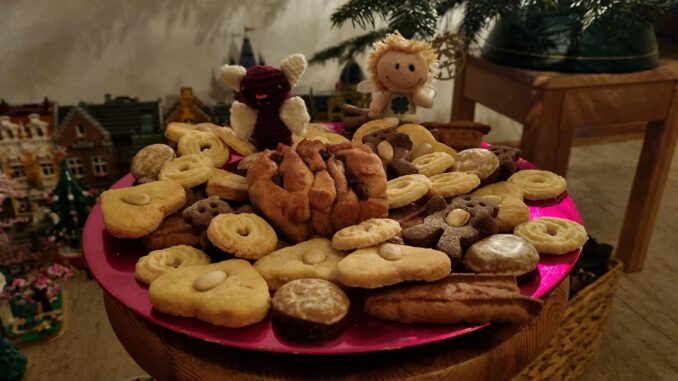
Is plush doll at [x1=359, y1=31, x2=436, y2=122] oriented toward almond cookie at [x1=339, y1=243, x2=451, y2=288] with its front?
yes

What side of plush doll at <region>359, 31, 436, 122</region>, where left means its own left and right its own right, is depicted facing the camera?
front

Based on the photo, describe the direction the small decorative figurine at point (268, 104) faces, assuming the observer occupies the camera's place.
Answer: facing the viewer

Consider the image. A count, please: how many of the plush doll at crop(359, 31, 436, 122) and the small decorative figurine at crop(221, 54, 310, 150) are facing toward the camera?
2

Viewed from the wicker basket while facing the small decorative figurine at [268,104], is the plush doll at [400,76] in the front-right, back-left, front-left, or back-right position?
front-right

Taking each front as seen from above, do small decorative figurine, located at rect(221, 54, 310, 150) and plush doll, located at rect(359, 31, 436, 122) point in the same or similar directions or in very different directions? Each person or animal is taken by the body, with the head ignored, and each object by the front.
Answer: same or similar directions

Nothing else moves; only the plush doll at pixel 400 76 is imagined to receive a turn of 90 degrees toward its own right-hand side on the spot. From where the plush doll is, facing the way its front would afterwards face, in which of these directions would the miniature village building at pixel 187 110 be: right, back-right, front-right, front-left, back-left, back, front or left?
front-right

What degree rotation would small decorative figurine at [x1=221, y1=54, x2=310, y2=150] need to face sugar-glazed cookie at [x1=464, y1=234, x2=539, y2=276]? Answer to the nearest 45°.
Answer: approximately 45° to its left

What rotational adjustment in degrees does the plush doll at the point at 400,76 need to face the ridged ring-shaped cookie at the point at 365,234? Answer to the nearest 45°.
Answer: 0° — it already faces it

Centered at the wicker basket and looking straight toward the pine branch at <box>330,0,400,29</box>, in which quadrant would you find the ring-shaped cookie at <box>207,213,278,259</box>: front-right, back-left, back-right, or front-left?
front-left

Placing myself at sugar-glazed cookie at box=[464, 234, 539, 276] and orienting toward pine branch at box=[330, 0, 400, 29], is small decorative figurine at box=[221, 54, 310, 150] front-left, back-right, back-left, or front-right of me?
front-left
